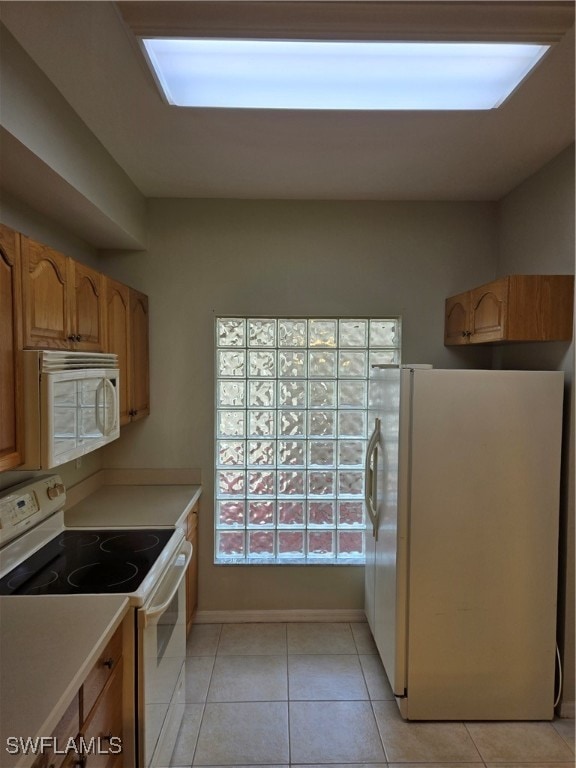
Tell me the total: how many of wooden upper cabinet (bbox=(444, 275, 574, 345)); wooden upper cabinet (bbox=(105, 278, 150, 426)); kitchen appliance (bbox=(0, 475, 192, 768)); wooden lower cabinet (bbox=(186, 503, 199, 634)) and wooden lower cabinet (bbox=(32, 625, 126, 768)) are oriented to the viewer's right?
4

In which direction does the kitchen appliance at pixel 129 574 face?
to the viewer's right

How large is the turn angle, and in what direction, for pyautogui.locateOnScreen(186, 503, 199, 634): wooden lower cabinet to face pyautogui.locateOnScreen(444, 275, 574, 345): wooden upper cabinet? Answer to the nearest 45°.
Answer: approximately 45° to its right

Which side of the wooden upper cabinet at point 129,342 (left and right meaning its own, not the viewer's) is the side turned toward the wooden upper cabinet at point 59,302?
right

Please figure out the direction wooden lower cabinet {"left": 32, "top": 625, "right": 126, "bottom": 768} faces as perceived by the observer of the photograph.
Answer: facing to the right of the viewer

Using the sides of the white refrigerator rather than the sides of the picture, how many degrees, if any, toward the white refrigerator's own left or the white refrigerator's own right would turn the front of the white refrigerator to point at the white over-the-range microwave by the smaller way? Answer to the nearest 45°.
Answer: approximately 45° to the white refrigerator's own left

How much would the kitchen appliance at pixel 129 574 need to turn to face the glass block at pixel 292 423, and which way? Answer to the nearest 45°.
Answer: approximately 45° to its left

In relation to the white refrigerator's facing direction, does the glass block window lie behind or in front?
in front

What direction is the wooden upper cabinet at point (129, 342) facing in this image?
to the viewer's right

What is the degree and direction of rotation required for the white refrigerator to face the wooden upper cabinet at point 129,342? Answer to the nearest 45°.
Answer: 0° — it already faces it
